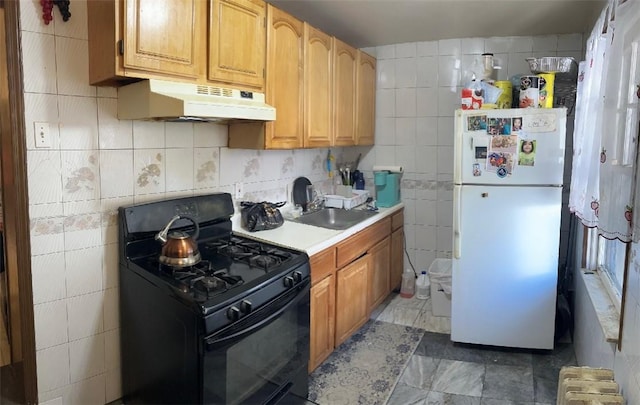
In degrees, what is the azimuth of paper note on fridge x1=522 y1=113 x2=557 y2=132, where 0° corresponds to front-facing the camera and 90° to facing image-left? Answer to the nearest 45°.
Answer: approximately 0°

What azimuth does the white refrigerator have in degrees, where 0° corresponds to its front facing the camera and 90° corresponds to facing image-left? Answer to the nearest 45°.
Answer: approximately 0°

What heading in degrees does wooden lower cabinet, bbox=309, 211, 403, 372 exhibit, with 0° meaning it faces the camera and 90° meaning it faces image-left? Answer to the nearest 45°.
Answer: approximately 315°

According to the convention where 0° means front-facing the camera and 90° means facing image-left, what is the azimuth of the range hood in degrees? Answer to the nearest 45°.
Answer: approximately 315°

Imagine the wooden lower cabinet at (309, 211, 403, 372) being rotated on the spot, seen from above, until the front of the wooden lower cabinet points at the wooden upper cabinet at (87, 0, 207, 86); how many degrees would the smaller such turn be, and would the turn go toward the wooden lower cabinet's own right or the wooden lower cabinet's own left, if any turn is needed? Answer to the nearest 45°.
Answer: approximately 90° to the wooden lower cabinet's own right

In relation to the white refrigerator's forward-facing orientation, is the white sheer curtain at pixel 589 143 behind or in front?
in front

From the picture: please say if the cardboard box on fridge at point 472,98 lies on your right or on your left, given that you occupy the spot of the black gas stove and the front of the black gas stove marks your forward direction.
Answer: on your left

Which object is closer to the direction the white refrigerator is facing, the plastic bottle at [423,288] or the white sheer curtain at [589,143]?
the white sheer curtain

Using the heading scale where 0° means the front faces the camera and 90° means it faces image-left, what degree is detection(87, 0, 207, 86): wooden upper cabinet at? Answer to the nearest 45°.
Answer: approximately 315°

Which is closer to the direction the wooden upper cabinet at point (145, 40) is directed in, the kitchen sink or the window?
the window

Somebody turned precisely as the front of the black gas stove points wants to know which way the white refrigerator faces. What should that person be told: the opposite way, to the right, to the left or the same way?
to the right

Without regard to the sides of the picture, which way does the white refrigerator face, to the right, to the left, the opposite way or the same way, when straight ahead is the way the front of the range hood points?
to the right
